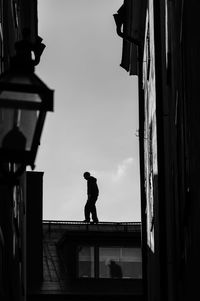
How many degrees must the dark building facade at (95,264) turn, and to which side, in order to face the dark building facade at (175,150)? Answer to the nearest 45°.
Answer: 0° — it already faces it

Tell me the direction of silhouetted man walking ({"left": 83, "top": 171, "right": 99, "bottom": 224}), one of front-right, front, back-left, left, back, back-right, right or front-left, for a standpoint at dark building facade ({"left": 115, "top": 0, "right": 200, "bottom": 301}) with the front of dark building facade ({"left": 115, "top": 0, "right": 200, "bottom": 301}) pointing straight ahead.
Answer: right

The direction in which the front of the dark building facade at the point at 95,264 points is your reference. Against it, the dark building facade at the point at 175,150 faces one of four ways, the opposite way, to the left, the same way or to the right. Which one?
to the right

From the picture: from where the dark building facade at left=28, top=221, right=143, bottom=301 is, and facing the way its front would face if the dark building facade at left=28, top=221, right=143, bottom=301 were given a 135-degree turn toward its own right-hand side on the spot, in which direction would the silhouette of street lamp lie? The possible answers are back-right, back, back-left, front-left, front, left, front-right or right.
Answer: back-left

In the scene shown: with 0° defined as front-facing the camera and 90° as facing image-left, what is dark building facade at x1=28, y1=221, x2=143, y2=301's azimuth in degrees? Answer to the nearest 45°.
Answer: approximately 0°

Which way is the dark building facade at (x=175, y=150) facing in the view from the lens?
facing to the left of the viewer
